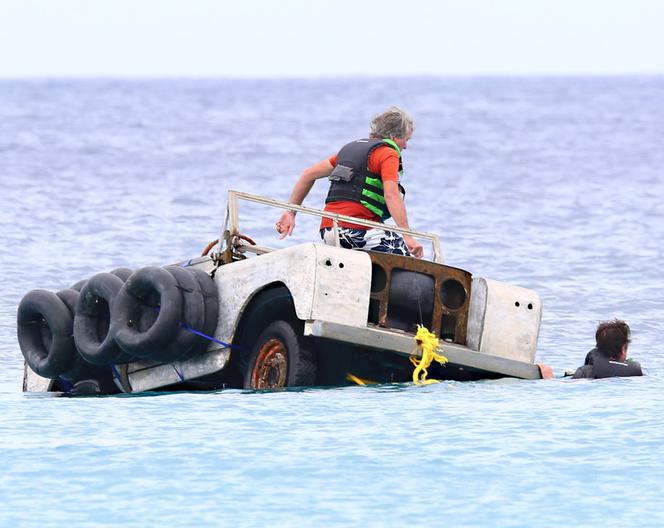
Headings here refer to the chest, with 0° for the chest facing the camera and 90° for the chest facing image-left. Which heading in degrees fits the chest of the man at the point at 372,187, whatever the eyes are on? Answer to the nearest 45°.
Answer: approximately 225°
